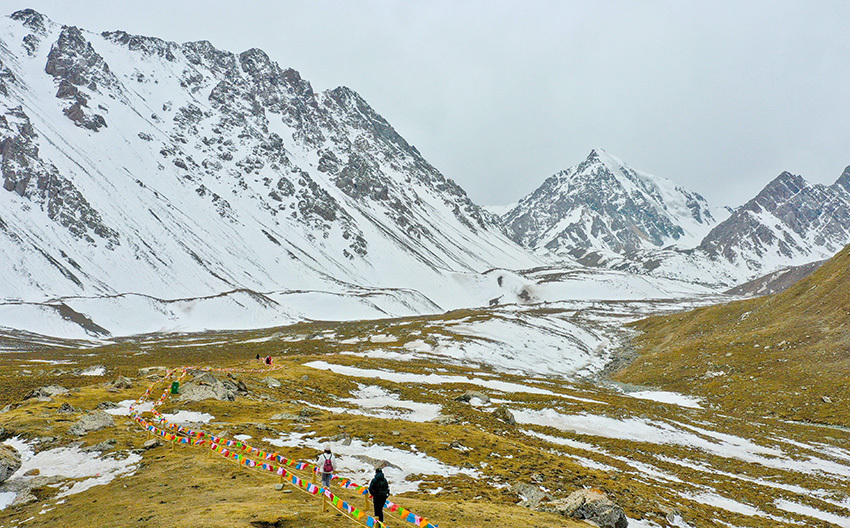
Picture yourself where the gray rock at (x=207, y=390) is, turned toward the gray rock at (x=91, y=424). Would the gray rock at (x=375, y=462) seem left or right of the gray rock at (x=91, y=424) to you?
left

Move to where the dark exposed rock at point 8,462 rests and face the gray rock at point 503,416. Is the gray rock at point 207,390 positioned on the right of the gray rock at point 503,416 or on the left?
left

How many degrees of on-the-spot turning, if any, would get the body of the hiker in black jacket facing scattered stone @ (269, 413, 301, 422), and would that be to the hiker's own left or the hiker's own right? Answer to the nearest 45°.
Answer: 0° — they already face it

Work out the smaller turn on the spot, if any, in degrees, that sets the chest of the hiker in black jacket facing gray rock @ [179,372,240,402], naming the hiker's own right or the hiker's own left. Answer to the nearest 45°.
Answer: approximately 45° to the hiker's own left

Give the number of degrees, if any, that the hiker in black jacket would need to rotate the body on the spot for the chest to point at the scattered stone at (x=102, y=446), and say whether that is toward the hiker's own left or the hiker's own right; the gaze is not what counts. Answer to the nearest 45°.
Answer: approximately 45° to the hiker's own left

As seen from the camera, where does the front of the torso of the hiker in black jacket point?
away from the camera

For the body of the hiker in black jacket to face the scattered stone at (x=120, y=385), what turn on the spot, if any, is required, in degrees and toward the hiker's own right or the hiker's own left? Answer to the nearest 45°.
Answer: approximately 45° to the hiker's own left

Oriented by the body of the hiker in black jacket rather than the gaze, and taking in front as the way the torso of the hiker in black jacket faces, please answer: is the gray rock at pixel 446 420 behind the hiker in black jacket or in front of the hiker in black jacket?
in front

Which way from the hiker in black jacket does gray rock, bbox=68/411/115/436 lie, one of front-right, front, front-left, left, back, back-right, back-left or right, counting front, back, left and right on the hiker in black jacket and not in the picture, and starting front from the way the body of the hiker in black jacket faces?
front-left

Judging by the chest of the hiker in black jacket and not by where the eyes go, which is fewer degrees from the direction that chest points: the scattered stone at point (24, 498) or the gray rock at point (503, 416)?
the gray rock

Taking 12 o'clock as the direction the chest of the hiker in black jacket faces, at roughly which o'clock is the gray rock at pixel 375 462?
The gray rock is roughly at 12 o'clock from the hiker in black jacket.

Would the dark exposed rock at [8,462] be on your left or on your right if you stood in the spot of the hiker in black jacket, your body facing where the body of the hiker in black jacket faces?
on your left
